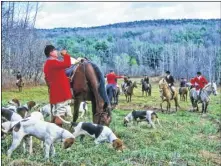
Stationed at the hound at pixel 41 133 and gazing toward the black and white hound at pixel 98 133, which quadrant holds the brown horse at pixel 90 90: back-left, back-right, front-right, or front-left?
front-left

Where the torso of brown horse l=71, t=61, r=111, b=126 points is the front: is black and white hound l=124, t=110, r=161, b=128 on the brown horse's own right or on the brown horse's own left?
on the brown horse's own left

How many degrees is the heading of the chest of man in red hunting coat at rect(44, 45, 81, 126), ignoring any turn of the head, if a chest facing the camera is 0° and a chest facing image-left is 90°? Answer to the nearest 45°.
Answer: approximately 270°

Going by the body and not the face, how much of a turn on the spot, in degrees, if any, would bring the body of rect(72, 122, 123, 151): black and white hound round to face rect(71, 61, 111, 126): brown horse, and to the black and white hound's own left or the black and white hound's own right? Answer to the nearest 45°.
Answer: approximately 135° to the black and white hound's own left
